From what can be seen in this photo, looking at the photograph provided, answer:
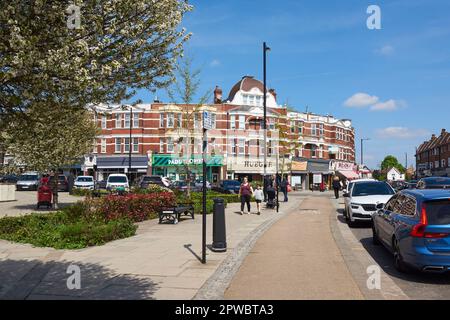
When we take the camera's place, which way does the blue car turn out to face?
facing away from the viewer and to the left of the viewer

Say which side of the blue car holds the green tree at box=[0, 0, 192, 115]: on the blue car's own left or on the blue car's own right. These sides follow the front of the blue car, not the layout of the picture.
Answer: on the blue car's own left

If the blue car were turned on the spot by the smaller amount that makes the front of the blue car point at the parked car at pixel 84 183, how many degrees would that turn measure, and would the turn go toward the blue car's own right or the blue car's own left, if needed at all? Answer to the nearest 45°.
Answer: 0° — it already faces it
